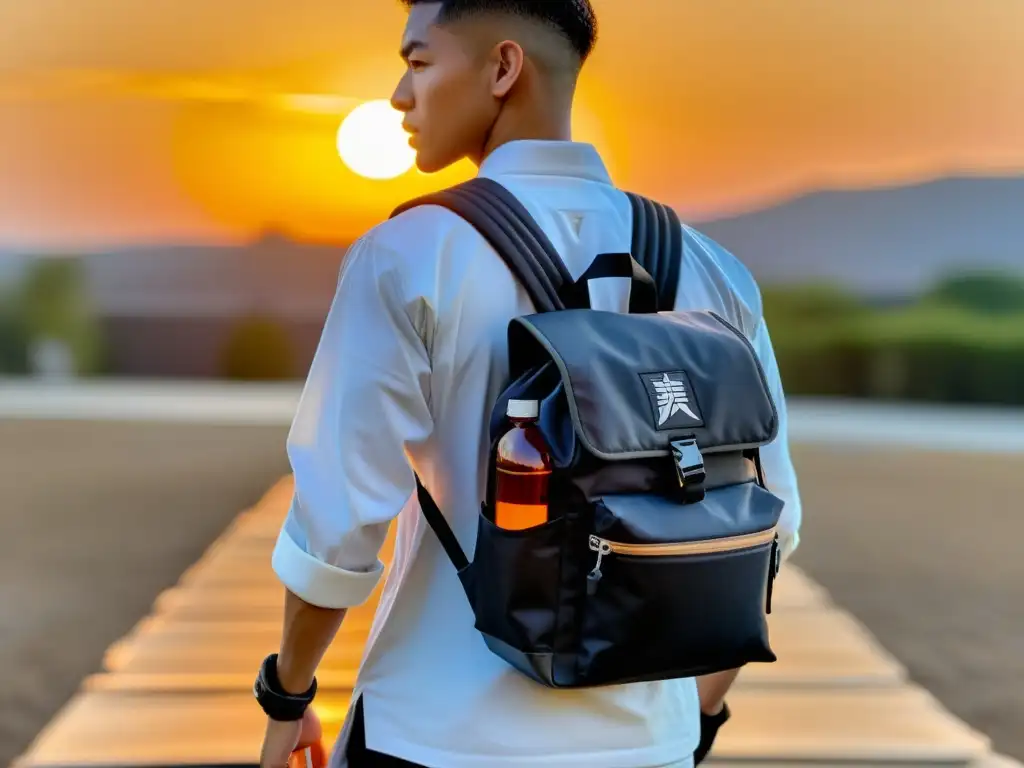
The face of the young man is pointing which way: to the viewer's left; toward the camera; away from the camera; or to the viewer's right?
to the viewer's left

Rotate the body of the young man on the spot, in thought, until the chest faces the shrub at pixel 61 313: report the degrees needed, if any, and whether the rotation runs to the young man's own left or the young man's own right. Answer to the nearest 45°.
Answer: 0° — they already face it

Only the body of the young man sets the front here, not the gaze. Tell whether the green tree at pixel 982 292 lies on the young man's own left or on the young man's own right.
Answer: on the young man's own right

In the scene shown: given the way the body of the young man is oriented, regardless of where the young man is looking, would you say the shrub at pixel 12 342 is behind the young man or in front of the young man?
in front

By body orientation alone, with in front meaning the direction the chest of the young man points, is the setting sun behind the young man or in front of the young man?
in front

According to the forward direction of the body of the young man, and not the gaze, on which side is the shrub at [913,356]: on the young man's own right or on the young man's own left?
on the young man's own right

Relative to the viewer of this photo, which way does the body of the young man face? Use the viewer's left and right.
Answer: facing away from the viewer and to the left of the viewer
